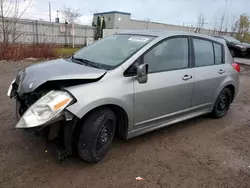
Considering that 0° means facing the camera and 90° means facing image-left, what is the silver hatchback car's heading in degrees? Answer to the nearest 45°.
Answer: approximately 45°

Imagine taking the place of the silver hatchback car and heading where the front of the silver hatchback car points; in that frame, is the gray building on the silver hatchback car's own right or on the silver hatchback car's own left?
on the silver hatchback car's own right

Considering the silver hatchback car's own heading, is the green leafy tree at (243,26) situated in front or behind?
behind
